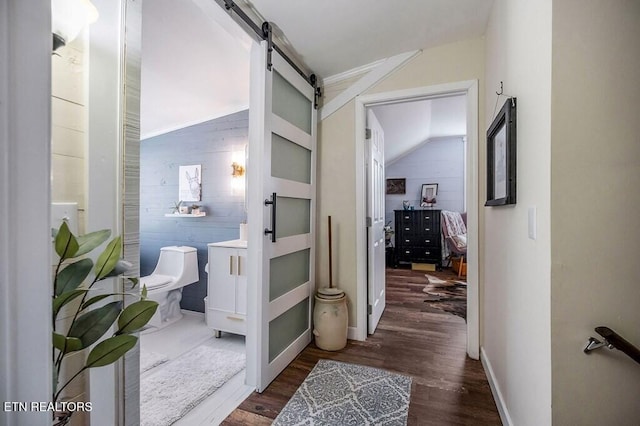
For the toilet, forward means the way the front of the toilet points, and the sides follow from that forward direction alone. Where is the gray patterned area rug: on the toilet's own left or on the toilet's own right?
on the toilet's own left

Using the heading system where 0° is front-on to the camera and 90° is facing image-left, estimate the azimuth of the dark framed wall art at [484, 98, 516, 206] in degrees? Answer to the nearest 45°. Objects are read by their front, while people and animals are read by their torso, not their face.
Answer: approximately 90°

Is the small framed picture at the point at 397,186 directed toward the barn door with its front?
yes

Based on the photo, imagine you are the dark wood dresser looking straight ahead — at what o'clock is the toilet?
The toilet is roughly at 1 o'clock from the dark wood dresser.

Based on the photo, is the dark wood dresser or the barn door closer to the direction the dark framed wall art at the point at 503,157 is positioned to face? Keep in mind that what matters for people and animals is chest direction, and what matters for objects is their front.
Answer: the barn door

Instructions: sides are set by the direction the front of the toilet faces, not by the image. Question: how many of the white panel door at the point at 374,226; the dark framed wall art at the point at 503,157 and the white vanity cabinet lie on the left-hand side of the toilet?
3

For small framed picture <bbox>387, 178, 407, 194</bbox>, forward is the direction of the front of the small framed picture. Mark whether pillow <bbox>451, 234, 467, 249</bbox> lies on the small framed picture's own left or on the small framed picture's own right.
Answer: on the small framed picture's own left

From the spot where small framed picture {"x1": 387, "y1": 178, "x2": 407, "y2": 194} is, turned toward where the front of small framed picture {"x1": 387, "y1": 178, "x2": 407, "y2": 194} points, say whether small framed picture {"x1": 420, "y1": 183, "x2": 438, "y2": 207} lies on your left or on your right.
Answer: on your left

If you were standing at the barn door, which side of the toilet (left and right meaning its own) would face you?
left

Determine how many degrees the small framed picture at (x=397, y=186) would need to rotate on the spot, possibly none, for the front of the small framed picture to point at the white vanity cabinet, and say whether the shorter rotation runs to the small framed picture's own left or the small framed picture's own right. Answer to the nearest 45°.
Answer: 0° — it already faces it

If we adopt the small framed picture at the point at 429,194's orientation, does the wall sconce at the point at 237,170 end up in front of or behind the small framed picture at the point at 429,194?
in front

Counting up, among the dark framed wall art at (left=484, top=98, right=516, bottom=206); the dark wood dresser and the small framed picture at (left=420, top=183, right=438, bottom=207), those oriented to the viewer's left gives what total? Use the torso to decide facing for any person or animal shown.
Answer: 1

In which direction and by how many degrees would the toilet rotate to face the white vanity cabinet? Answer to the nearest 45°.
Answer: approximately 90° to its left

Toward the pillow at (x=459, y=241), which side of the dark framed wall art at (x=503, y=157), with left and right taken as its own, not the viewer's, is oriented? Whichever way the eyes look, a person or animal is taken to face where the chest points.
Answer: right

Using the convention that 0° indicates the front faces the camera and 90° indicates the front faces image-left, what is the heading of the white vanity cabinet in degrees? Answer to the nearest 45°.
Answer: approximately 45°
